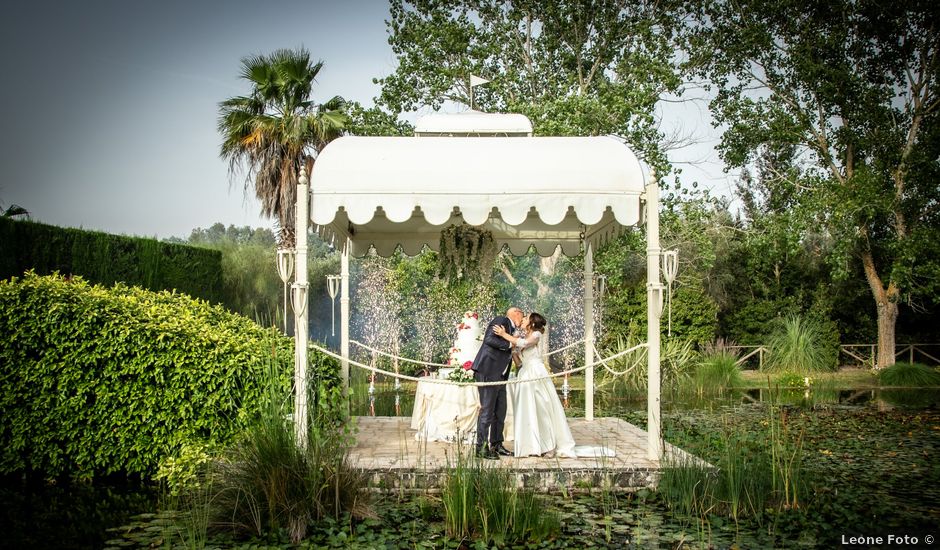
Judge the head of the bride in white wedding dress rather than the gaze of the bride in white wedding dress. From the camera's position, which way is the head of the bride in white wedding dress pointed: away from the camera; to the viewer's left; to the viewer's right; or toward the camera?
to the viewer's left

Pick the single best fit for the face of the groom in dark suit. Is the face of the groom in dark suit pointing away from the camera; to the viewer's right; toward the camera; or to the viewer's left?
to the viewer's right

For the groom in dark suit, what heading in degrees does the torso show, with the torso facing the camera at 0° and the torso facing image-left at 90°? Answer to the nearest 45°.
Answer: approximately 270°

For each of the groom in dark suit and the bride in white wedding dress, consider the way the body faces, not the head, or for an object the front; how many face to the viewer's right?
1

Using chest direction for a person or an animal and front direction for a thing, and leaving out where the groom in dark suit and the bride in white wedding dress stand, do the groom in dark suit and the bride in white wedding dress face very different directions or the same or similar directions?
very different directions

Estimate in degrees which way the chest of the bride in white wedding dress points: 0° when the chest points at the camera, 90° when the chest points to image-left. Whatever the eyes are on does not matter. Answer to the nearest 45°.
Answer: approximately 90°
